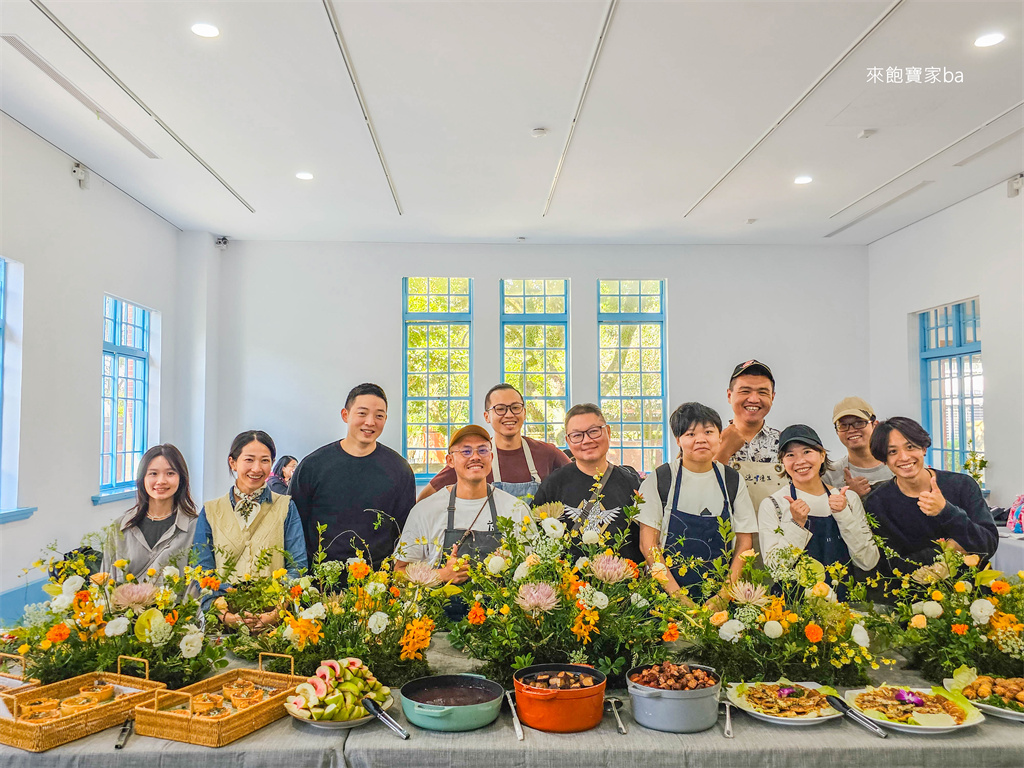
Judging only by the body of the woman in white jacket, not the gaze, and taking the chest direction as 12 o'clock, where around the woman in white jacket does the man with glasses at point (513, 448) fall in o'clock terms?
The man with glasses is roughly at 4 o'clock from the woman in white jacket.

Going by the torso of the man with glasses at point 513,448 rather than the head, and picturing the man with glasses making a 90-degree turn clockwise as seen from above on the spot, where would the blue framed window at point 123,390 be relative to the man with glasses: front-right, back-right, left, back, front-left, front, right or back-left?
front-right

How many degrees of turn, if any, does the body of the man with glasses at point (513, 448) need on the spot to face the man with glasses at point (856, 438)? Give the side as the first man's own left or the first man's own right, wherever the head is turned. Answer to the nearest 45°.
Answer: approximately 90° to the first man's own left

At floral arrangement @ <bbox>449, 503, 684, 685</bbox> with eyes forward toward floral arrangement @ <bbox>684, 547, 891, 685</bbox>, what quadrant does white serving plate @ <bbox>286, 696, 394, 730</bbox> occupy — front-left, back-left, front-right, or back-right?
back-right

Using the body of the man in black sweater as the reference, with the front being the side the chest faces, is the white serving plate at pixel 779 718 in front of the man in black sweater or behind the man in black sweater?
in front

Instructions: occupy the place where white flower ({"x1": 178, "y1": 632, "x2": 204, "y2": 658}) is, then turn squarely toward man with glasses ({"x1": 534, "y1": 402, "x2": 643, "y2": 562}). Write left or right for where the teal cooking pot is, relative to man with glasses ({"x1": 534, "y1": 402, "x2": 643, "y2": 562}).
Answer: right

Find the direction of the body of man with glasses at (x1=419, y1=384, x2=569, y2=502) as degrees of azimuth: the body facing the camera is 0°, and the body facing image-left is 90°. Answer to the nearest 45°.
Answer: approximately 0°

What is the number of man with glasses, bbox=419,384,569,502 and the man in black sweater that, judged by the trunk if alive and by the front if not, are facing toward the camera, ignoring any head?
2

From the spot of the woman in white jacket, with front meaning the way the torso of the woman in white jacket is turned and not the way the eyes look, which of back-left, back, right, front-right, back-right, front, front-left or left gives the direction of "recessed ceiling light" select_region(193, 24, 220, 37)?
right
